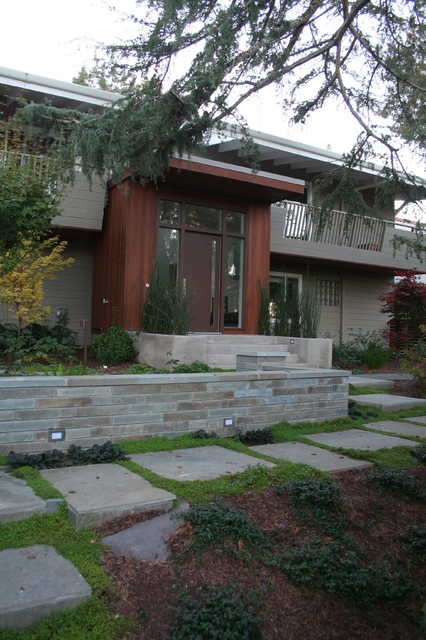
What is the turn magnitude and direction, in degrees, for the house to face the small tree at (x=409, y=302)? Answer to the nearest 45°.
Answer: approximately 90° to its left

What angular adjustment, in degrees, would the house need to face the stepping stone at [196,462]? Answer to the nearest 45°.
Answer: approximately 45° to its right

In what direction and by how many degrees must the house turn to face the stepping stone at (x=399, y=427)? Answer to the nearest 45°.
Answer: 0° — it already faces it

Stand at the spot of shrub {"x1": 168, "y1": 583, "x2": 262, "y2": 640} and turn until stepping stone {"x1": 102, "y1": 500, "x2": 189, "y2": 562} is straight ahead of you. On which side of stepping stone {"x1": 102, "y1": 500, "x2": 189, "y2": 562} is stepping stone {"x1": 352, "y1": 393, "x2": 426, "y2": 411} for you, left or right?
right

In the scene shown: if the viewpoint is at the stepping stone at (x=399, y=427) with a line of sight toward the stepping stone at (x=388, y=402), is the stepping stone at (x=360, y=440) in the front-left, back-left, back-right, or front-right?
back-left

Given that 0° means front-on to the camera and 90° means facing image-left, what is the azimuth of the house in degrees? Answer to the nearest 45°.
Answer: approximately 315°

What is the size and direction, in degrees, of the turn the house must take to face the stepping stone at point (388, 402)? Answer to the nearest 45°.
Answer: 0° — it already faces it

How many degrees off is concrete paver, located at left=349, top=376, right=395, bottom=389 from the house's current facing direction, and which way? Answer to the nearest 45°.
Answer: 0° — it already faces it

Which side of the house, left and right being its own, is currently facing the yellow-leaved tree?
right
